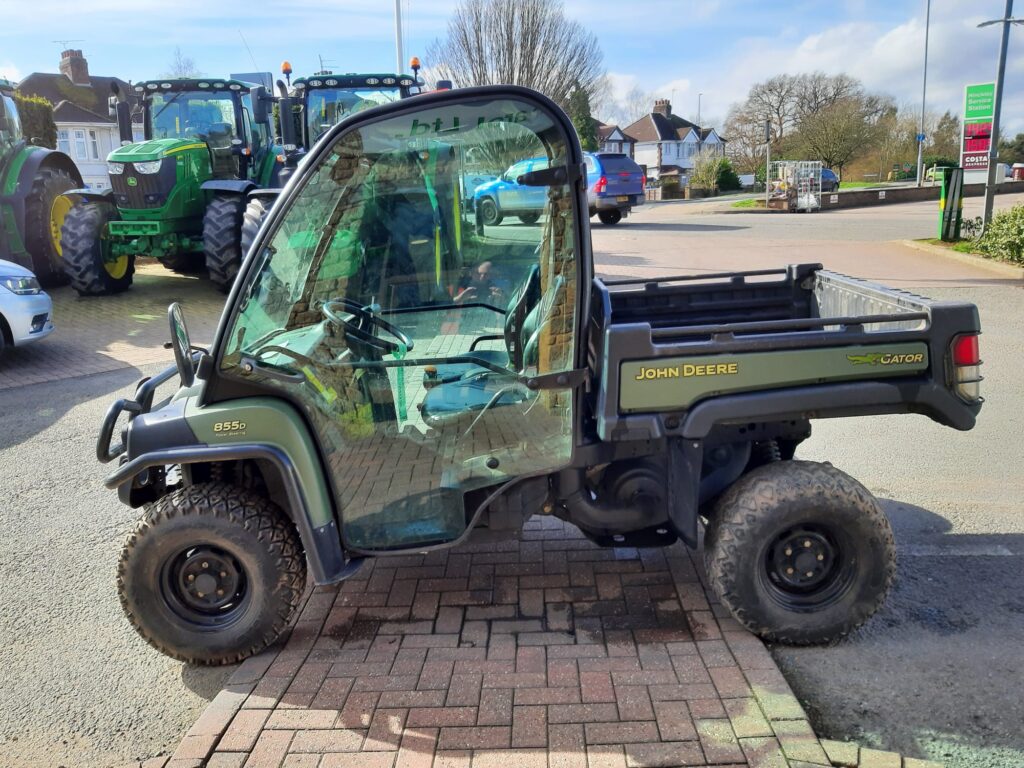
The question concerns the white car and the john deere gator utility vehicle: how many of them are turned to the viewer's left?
1

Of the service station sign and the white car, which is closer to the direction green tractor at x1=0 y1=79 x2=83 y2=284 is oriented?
the white car

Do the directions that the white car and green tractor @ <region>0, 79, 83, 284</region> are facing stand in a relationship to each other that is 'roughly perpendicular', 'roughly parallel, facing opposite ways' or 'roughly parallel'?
roughly perpendicular

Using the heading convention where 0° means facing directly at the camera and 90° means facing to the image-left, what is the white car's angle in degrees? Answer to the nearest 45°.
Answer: approximately 315°

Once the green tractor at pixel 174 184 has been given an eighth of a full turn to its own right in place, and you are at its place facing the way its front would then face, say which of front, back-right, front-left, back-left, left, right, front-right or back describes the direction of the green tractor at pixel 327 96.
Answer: back

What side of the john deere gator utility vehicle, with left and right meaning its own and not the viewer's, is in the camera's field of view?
left

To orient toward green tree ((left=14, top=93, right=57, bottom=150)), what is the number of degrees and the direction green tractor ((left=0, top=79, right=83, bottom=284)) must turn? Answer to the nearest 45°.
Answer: approximately 135° to its right

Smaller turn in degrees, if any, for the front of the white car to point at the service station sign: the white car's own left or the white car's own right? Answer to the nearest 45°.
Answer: approximately 45° to the white car's own left

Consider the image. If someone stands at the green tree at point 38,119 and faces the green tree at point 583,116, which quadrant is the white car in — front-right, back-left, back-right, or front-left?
back-right

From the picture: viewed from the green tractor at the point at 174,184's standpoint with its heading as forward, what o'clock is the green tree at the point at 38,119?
The green tree is roughly at 4 o'clock from the green tractor.

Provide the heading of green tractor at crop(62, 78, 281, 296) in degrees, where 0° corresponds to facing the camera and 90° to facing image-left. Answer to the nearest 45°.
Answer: approximately 45°

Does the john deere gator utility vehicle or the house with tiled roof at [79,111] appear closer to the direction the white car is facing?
the john deere gator utility vehicle

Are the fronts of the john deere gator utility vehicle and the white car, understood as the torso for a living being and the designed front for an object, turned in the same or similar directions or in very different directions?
very different directions

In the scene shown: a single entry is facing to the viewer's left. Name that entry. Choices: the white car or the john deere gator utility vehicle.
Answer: the john deere gator utility vehicle

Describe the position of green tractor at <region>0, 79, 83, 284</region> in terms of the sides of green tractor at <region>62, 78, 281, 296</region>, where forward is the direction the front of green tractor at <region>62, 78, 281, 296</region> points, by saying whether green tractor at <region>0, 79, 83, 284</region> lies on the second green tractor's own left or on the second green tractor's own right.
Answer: on the second green tractor's own right
